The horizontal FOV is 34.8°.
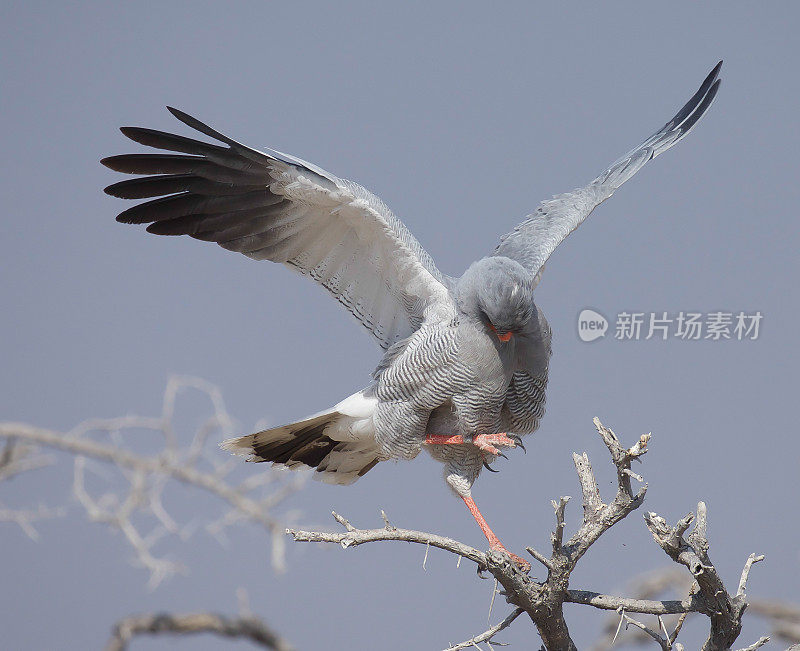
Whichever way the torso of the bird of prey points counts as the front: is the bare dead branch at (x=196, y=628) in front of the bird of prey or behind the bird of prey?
behind

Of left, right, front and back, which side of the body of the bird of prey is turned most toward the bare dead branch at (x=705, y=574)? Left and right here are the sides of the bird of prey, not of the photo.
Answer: front
